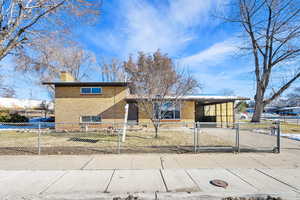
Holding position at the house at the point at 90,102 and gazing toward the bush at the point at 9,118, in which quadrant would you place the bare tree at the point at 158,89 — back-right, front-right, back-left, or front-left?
back-left

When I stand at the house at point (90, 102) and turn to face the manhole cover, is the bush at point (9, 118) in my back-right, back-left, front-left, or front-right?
back-right

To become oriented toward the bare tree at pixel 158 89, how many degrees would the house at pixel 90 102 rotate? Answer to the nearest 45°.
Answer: approximately 45° to its left

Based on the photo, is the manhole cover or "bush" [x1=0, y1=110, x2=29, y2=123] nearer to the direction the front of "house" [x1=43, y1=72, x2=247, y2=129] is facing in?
the manhole cover

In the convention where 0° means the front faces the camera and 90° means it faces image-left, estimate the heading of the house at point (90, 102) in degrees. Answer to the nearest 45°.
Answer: approximately 0°

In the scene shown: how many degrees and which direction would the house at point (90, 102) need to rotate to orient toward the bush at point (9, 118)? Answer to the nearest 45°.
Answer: approximately 135° to its right
